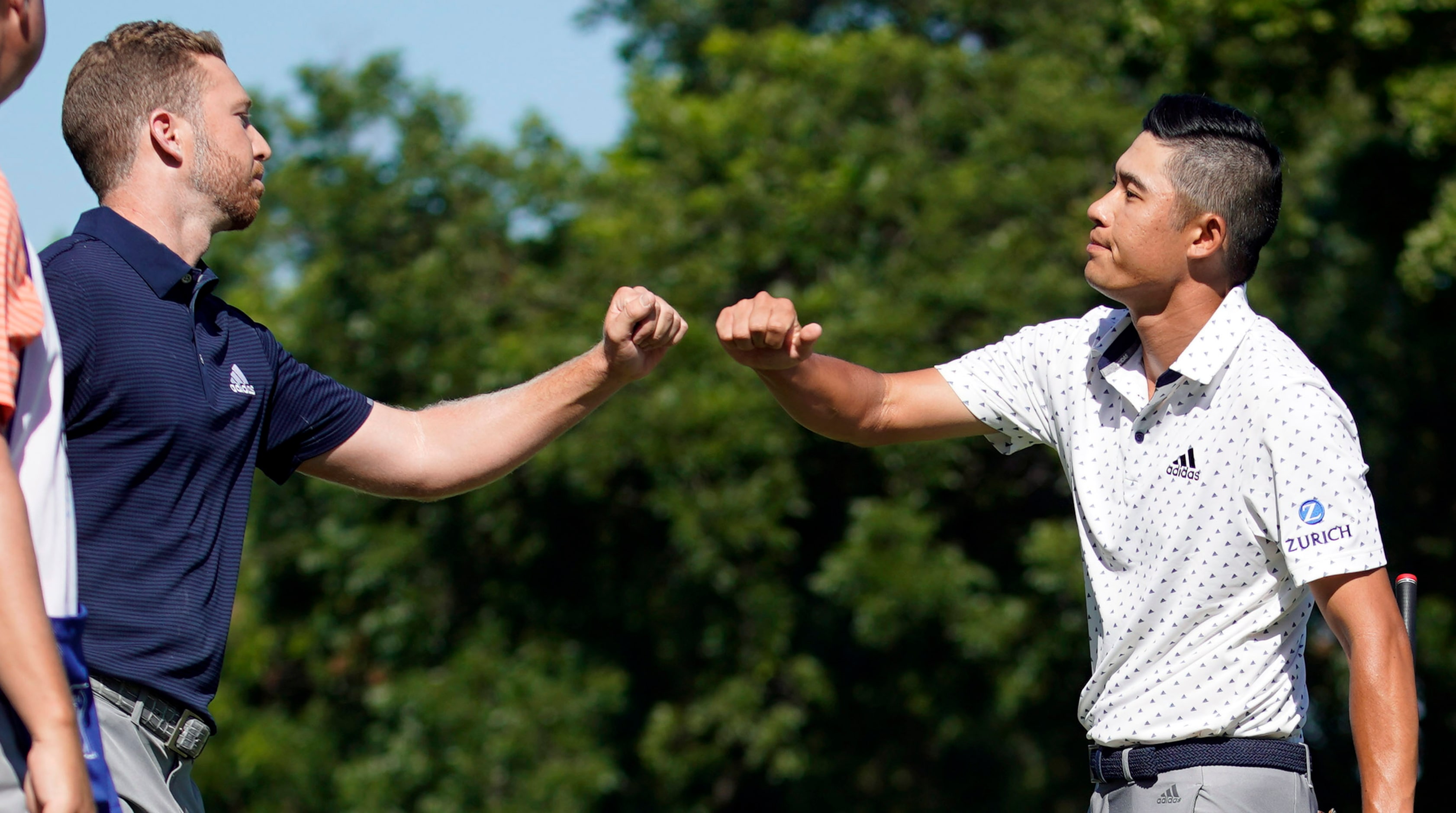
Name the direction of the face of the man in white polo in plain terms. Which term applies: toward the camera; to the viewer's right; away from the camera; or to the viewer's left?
to the viewer's left

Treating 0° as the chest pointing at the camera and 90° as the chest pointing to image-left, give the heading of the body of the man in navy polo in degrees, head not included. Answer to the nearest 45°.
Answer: approximately 315°

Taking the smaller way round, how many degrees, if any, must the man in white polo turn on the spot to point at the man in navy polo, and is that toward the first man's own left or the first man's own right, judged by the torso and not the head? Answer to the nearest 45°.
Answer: approximately 45° to the first man's own right

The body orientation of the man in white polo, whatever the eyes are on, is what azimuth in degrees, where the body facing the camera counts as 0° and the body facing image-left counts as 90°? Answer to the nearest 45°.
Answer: approximately 45°

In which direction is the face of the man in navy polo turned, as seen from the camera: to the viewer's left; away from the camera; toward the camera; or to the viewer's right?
to the viewer's right
